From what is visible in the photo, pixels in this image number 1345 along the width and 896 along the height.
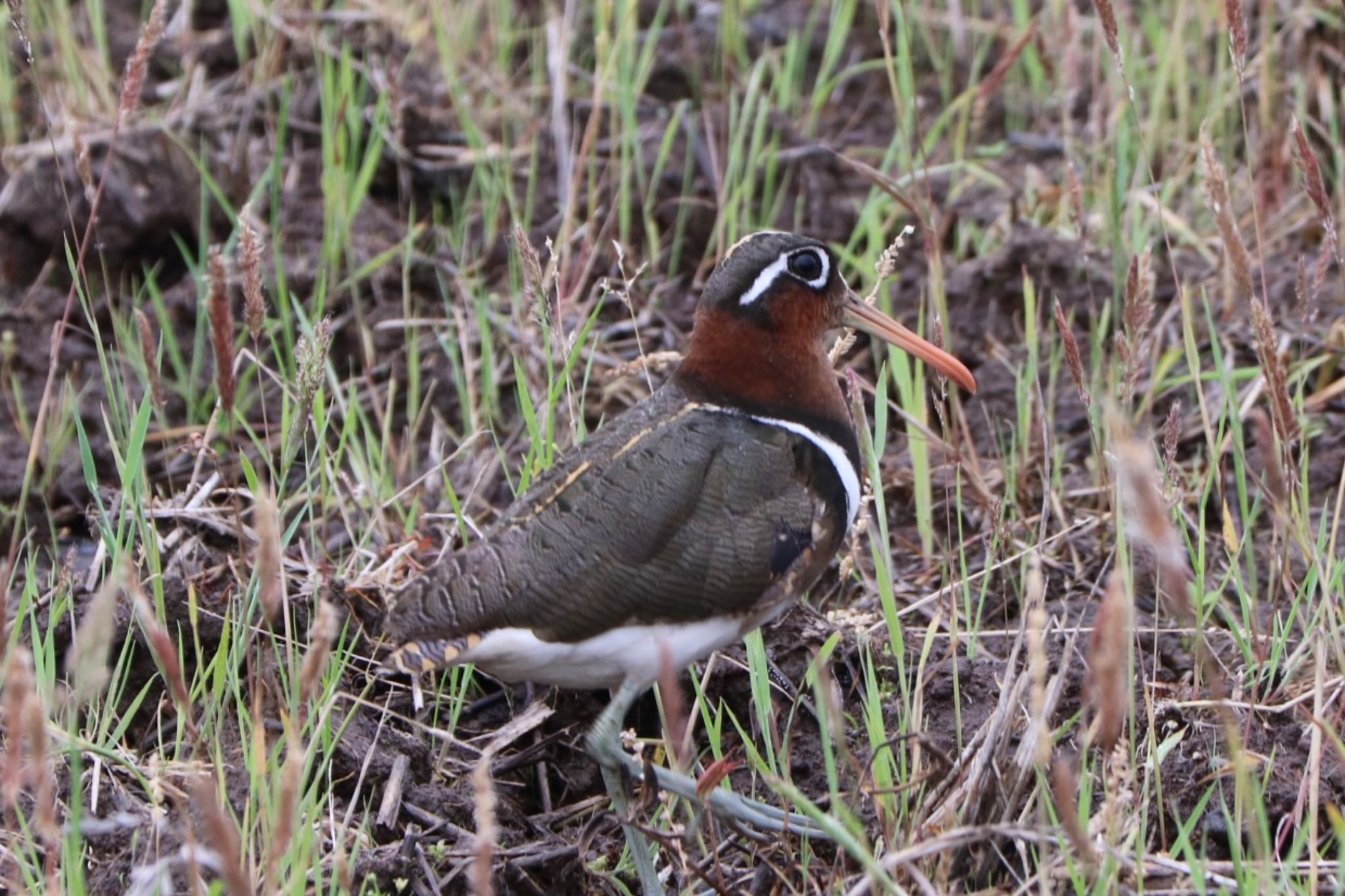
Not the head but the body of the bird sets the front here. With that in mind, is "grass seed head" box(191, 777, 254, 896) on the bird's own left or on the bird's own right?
on the bird's own right

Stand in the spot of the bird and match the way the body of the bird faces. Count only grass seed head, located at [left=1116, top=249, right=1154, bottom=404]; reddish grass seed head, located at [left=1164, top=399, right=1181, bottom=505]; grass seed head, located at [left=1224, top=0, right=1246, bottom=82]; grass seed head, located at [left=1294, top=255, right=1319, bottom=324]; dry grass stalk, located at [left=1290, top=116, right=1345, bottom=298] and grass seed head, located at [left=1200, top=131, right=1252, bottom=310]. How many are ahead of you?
6

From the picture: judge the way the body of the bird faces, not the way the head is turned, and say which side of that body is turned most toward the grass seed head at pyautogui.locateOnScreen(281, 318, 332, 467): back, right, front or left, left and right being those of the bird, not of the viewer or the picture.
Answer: back

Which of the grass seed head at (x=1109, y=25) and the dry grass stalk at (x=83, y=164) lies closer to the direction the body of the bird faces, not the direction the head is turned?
the grass seed head

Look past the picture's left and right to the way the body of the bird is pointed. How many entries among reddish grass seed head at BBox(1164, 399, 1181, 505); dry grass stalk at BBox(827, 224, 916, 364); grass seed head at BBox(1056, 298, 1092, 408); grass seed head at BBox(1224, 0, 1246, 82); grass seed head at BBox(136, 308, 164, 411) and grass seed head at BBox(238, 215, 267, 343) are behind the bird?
2

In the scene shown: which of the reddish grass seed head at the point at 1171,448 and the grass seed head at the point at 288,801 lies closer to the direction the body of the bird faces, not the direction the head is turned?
the reddish grass seed head

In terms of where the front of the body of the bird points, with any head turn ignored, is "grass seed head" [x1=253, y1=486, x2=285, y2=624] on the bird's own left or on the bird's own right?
on the bird's own right

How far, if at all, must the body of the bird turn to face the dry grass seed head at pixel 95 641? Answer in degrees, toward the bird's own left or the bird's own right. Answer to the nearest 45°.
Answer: approximately 135° to the bird's own right

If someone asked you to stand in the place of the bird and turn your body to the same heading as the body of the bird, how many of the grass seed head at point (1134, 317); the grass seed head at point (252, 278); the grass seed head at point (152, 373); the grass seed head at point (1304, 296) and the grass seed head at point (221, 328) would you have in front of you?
2

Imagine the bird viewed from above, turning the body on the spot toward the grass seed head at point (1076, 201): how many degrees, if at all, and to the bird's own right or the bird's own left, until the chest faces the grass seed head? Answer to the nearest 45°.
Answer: approximately 45° to the bird's own left

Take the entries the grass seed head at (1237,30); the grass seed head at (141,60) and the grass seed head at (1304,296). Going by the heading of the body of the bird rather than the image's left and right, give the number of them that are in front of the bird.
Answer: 2

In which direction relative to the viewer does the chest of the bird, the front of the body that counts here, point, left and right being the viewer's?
facing to the right of the viewer

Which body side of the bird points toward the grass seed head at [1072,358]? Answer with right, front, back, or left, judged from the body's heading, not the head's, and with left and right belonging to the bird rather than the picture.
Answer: front

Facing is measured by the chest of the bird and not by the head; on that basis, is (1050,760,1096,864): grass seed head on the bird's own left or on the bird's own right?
on the bird's own right

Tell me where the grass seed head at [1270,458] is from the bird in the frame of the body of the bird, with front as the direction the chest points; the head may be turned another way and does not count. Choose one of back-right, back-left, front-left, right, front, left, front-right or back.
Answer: front-right

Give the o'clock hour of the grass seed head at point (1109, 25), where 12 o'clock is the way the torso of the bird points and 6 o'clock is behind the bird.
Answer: The grass seed head is roughly at 11 o'clock from the bird.

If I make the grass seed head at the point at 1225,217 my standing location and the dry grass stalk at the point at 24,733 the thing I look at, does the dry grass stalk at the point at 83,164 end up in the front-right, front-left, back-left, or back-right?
front-right

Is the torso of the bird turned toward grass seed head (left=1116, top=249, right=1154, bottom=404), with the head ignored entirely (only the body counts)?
yes

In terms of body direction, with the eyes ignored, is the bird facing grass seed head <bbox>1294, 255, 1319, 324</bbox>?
yes

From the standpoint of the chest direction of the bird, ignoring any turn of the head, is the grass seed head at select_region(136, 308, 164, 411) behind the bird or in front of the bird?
behind

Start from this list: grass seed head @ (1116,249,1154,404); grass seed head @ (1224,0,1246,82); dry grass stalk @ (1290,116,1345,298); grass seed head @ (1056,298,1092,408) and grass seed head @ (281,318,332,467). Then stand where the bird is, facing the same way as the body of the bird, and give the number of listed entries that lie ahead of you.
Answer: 4

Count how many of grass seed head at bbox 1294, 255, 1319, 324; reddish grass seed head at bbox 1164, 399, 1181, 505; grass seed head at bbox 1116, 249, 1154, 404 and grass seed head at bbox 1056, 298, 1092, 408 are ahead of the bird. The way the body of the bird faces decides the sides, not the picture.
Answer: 4
